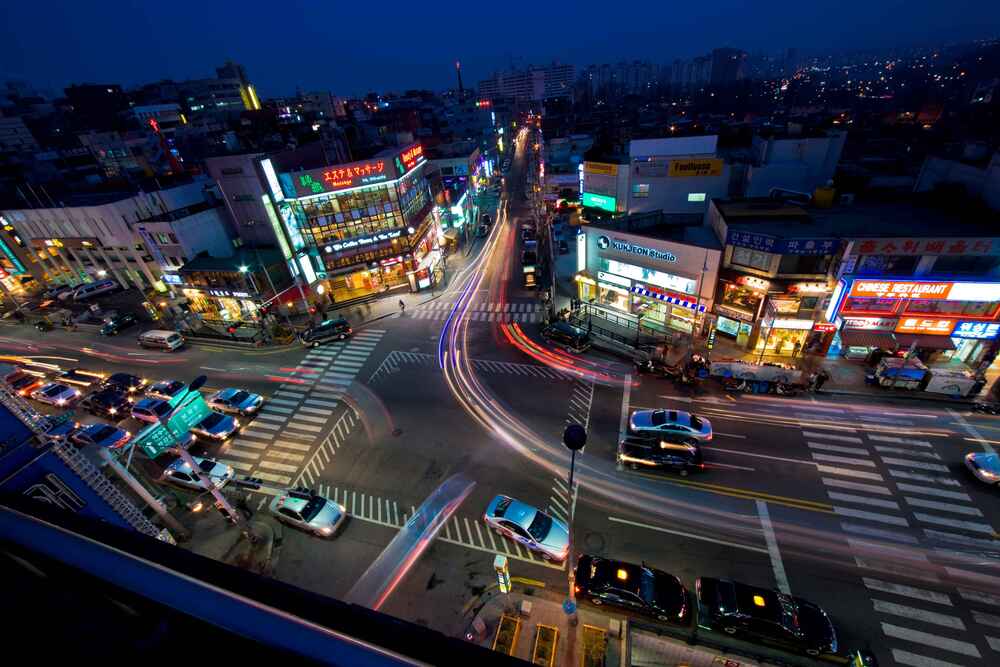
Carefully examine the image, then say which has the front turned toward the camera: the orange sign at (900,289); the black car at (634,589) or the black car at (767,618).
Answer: the orange sign

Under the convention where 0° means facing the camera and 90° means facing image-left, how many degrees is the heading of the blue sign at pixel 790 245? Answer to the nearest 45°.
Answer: approximately 0°

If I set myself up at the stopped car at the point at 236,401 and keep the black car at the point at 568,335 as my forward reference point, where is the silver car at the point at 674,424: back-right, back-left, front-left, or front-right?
front-right

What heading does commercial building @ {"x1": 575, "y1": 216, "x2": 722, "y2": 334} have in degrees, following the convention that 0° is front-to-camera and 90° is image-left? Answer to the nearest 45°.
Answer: approximately 45°

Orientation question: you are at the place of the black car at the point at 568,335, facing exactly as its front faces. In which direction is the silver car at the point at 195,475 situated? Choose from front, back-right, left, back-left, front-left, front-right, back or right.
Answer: left

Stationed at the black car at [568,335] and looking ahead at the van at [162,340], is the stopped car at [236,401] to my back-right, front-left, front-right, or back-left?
front-left

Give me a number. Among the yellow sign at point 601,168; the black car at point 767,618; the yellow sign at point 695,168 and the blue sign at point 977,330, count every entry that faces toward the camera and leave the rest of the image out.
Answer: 3

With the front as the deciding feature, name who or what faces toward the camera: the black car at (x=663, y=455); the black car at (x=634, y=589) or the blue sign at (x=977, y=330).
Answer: the blue sign

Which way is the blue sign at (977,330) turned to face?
toward the camera

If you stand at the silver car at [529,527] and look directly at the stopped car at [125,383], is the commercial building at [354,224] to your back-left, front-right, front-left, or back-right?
front-right

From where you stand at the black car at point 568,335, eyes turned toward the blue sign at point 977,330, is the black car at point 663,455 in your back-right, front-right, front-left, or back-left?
front-right

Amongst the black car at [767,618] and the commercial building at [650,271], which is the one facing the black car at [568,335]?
the commercial building

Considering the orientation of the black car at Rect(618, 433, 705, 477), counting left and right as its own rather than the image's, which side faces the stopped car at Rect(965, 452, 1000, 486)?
back

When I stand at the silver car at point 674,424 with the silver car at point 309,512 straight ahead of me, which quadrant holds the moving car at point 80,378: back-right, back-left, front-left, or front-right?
front-right

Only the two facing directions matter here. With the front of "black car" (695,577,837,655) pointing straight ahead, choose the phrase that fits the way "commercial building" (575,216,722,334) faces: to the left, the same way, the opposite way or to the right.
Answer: to the right

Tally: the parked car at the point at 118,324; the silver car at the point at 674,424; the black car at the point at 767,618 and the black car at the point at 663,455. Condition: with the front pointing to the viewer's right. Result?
1

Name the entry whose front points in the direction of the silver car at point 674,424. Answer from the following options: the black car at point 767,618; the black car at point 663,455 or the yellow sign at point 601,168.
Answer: the yellow sign

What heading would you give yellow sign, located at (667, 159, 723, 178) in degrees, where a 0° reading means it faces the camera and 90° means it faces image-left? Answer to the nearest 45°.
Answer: approximately 0°

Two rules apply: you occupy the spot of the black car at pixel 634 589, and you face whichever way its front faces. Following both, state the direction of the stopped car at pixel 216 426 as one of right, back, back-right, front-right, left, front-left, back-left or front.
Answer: back

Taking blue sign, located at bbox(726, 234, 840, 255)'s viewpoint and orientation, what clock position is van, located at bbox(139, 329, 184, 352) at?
The van is roughly at 2 o'clock from the blue sign.

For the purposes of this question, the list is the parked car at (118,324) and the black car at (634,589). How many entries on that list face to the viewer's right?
1
